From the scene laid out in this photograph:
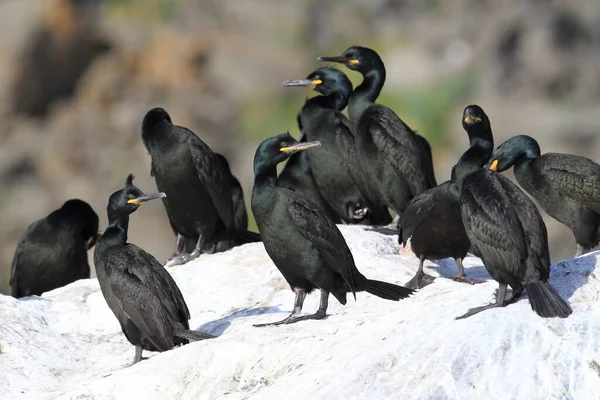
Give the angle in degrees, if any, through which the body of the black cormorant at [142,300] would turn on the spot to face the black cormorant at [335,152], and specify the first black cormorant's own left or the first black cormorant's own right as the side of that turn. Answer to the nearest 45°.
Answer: approximately 135° to the first black cormorant's own right

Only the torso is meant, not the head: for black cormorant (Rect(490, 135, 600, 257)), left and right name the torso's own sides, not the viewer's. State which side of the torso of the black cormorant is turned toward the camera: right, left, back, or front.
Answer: left

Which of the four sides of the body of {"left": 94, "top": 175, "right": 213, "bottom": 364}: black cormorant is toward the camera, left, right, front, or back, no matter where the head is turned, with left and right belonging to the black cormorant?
left

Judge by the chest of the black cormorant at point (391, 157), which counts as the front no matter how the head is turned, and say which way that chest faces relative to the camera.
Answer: to the viewer's left

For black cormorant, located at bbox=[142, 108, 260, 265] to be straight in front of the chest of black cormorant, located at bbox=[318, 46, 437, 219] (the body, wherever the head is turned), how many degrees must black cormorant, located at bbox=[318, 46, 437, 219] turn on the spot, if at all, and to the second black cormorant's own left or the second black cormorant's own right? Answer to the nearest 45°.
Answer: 0° — it already faces it

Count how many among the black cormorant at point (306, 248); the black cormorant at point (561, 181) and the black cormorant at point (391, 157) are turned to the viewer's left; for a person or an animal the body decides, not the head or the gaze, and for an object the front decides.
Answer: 3

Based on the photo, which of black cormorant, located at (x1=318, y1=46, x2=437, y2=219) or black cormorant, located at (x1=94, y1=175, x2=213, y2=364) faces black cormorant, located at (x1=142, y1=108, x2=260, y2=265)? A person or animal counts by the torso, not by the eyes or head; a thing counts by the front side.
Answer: black cormorant, located at (x1=318, y1=46, x2=437, y2=219)

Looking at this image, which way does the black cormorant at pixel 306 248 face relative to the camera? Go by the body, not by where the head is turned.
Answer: to the viewer's left

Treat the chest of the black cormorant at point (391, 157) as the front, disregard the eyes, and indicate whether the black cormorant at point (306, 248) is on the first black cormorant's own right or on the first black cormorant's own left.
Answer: on the first black cormorant's own left
